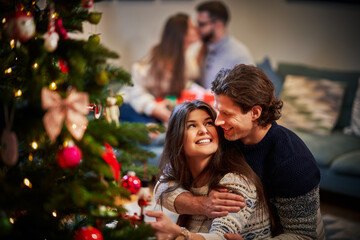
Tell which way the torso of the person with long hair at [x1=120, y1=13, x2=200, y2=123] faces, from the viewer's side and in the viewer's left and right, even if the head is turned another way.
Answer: facing away from the viewer and to the right of the viewer

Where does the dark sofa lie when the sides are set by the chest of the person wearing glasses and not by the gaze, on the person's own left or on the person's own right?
on the person's own left

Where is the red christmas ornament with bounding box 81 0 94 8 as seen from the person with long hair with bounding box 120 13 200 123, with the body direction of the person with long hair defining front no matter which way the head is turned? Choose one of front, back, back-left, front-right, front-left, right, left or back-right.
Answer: back-right

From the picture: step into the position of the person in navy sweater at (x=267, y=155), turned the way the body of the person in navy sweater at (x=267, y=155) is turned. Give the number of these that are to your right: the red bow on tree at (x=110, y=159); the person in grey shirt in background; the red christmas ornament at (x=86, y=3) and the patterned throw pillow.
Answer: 2

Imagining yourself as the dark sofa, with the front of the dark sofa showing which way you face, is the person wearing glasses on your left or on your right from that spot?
on your right

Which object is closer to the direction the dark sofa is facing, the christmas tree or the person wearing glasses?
the christmas tree

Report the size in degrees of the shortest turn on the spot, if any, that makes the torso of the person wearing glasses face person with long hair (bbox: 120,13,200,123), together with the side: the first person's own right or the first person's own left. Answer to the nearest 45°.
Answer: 0° — they already face them
